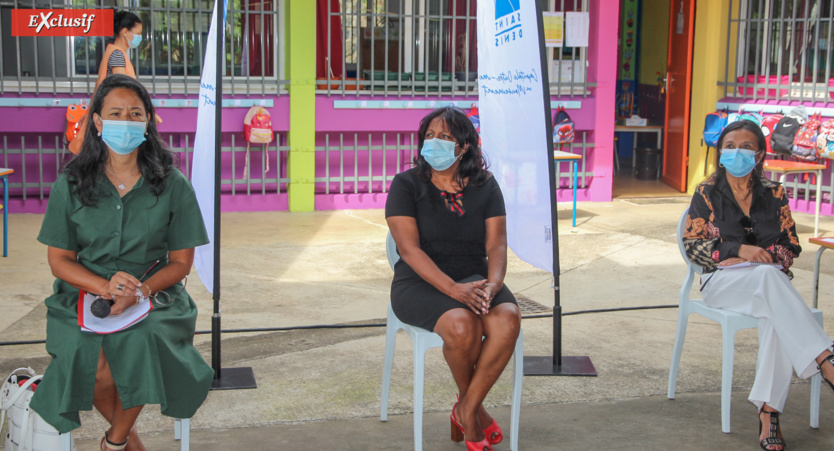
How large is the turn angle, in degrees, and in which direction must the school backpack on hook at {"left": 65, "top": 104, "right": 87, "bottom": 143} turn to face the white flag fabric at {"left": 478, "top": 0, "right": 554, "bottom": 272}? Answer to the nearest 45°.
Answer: approximately 45° to its left

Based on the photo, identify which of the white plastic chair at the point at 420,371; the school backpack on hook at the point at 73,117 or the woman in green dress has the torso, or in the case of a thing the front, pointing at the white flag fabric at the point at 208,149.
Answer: the school backpack on hook

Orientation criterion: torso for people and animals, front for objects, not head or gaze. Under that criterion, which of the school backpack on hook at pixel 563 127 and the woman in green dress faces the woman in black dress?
the school backpack on hook

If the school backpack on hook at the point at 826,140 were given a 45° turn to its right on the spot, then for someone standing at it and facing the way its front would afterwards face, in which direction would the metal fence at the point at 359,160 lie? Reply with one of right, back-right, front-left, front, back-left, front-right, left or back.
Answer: front-right

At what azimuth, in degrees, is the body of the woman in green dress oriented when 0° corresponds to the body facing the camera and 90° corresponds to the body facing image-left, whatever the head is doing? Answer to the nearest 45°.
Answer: approximately 0°

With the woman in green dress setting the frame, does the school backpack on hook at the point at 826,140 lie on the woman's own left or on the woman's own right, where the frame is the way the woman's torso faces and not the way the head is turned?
on the woman's own left

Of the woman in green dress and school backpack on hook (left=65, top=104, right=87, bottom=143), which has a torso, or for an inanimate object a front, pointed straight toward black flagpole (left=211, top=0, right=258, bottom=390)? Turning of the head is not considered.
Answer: the school backpack on hook

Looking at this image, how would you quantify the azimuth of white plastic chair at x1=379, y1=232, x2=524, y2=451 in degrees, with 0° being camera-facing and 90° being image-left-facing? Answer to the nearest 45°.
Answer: approximately 0°

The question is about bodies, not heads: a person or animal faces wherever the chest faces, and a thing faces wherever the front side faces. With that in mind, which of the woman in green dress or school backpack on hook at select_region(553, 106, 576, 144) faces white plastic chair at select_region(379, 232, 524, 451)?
the school backpack on hook
